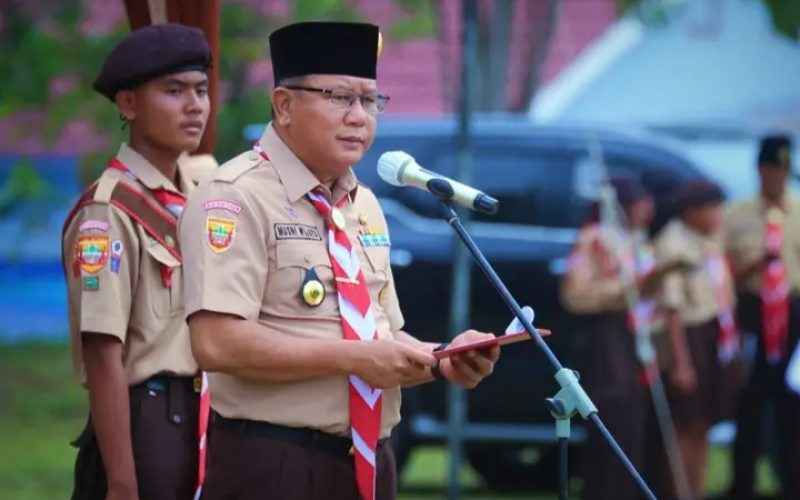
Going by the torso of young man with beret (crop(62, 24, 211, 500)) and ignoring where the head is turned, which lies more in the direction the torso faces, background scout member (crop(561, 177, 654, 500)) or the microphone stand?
the microphone stand

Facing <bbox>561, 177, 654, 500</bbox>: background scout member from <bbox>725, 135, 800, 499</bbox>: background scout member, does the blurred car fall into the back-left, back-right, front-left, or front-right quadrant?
front-right

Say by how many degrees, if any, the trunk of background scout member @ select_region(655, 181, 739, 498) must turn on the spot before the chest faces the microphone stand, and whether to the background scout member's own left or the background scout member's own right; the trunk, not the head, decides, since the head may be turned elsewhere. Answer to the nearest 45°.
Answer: approximately 45° to the background scout member's own right

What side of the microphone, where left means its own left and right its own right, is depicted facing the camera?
left

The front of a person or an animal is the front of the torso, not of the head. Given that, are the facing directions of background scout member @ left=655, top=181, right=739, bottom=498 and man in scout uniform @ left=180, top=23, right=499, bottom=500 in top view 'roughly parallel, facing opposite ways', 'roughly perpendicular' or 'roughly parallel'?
roughly parallel

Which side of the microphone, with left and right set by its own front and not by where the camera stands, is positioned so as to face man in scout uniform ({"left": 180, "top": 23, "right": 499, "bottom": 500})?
front

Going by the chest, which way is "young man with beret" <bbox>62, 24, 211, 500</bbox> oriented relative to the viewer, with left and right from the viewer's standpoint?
facing the viewer and to the right of the viewer

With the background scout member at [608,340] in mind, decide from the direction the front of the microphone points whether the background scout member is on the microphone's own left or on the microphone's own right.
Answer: on the microphone's own right

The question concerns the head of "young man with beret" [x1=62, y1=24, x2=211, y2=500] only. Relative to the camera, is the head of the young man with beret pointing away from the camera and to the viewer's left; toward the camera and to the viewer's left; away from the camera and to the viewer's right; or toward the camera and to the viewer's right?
toward the camera and to the viewer's right

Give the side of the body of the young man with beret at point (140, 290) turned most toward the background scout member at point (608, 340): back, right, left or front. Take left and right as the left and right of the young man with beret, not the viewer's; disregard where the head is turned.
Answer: left

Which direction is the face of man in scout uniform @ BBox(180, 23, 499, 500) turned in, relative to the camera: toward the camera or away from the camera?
toward the camera

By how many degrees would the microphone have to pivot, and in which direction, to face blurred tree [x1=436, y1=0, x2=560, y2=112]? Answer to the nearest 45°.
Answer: approximately 90° to its right

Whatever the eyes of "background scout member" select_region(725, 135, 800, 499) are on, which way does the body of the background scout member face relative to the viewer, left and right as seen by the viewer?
facing the viewer
